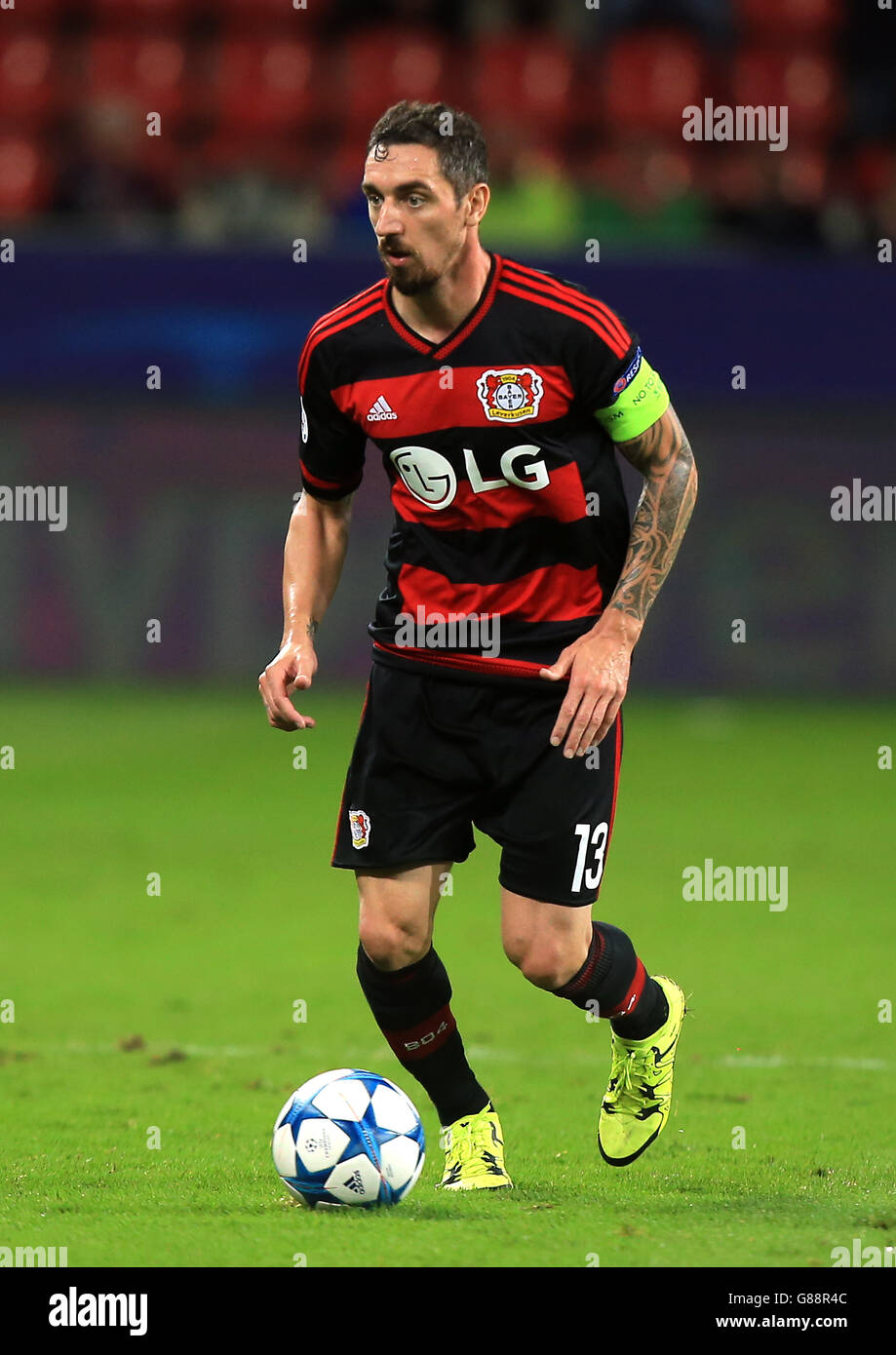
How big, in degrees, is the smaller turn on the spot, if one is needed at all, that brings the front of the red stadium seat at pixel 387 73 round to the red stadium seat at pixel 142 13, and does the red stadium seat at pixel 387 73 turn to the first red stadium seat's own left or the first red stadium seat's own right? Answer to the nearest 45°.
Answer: approximately 90° to the first red stadium seat's own right

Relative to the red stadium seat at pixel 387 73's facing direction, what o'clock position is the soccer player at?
The soccer player is roughly at 12 o'clock from the red stadium seat.

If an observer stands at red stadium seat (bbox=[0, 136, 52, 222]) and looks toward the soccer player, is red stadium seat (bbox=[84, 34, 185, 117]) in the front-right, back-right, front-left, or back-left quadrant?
back-left

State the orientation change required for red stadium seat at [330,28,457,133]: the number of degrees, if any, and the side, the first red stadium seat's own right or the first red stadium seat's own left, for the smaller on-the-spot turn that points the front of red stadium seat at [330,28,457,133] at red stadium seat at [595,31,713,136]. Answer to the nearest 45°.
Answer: approximately 90° to the first red stadium seat's own left

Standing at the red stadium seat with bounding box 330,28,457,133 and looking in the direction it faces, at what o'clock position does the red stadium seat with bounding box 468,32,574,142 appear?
the red stadium seat with bounding box 468,32,574,142 is roughly at 9 o'clock from the red stadium seat with bounding box 330,28,457,133.

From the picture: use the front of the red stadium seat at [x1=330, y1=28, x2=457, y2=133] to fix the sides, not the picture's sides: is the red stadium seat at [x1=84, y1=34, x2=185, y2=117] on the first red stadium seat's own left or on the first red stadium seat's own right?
on the first red stadium seat's own right

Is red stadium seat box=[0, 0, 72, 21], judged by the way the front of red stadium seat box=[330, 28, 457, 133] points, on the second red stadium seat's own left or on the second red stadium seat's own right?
on the second red stadium seat's own right

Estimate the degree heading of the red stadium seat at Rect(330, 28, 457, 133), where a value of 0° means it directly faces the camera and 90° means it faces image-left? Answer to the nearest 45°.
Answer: approximately 0°

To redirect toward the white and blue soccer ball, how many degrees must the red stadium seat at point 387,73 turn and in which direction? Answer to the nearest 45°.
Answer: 0° — it already faces it

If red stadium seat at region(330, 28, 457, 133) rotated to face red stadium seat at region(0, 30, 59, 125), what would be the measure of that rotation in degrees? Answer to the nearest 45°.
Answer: approximately 90° to its right
